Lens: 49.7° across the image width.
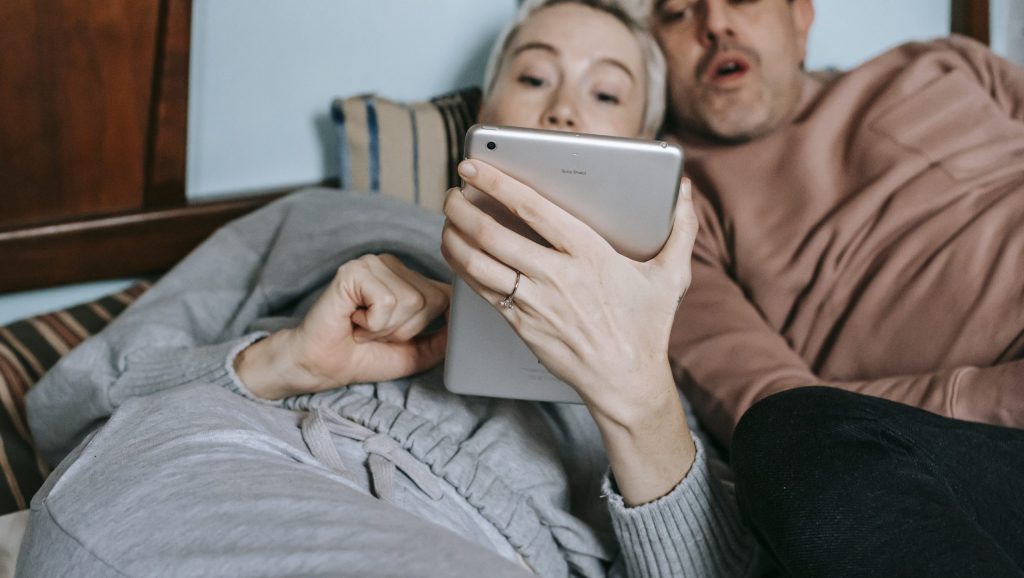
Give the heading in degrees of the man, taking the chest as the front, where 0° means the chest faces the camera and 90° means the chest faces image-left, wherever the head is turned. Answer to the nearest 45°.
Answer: approximately 45°

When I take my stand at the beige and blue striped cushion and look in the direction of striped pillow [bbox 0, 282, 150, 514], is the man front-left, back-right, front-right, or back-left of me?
back-left

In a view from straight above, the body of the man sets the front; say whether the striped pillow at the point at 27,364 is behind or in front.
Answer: in front

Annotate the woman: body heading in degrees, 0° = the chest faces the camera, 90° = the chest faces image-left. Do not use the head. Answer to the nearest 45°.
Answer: approximately 0°

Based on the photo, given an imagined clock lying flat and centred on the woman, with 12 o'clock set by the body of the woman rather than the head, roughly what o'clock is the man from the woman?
The man is roughly at 8 o'clock from the woman.
